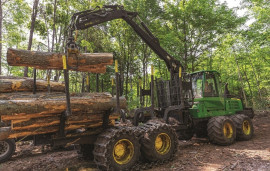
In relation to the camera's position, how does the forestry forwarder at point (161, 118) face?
facing away from the viewer and to the right of the viewer

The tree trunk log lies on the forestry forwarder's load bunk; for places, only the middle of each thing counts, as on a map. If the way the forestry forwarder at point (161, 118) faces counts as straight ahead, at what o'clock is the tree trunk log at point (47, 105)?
The tree trunk log is roughly at 6 o'clock from the forestry forwarder.
